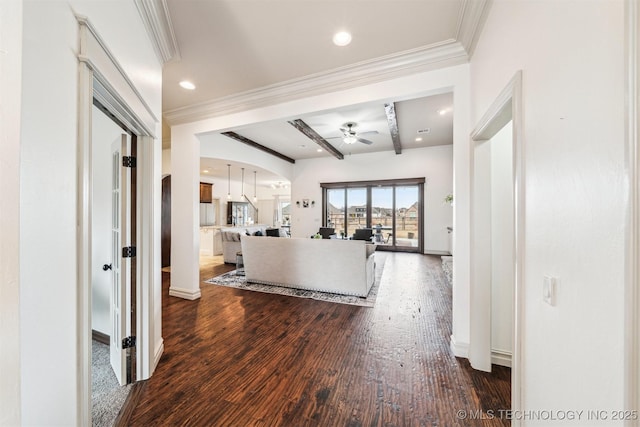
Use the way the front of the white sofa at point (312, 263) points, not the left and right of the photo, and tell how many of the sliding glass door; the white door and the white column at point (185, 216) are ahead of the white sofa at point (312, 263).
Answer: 1

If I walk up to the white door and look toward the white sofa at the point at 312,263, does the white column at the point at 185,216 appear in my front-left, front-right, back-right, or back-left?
front-left

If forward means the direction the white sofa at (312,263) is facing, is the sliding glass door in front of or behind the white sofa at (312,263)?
in front

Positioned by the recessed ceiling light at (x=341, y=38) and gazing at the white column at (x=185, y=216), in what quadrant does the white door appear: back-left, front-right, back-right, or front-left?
front-left

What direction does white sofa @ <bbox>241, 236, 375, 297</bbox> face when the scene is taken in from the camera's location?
facing away from the viewer and to the right of the viewer

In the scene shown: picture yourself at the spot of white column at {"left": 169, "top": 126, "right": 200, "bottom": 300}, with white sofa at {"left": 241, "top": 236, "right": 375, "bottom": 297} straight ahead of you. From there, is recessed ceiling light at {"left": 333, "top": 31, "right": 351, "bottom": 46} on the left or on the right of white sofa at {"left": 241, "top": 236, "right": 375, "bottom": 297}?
right

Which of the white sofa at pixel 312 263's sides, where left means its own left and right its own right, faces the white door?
back

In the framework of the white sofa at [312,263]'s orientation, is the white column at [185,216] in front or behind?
behind
